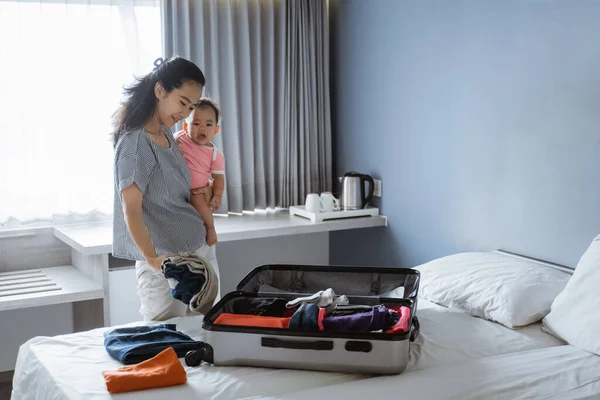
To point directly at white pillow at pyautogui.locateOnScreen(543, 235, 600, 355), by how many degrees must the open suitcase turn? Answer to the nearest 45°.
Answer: approximately 90° to its left

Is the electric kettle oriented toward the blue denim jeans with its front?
no

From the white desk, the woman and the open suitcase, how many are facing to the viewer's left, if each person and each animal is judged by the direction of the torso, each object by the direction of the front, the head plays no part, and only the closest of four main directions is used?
0

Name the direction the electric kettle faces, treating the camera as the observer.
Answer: facing to the left of the viewer

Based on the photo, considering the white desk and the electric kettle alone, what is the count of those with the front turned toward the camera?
1

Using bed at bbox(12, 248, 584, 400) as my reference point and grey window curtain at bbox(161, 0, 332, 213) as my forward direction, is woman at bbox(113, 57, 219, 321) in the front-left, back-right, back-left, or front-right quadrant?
front-left

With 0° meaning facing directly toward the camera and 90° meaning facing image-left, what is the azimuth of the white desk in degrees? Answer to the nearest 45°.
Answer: approximately 0°

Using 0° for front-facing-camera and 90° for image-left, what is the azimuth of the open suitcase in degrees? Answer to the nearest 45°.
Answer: approximately 0°

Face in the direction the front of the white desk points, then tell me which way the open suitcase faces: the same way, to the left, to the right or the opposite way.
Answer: the same way

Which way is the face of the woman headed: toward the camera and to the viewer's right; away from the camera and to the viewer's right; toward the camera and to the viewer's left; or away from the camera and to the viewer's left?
toward the camera and to the viewer's right

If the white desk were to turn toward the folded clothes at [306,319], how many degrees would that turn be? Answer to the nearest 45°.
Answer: approximately 45° to its left

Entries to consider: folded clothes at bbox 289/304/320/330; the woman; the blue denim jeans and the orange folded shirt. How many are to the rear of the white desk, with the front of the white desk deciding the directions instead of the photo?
0

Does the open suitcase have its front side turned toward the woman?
no

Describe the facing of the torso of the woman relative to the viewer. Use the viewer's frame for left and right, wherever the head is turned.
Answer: facing the viewer and to the right of the viewer

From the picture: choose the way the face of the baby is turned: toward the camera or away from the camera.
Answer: toward the camera
